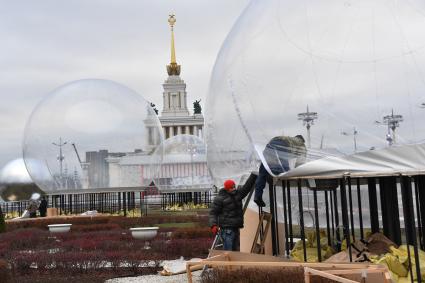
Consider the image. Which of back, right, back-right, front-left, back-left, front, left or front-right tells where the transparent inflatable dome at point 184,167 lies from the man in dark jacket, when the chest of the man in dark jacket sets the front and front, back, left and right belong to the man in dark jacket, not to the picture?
back-left

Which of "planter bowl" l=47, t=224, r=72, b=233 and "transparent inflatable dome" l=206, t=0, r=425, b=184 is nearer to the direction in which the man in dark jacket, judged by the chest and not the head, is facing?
the transparent inflatable dome

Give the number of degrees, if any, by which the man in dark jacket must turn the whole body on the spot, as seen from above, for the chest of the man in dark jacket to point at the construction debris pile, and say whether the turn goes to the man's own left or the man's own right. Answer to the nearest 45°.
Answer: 0° — they already face it

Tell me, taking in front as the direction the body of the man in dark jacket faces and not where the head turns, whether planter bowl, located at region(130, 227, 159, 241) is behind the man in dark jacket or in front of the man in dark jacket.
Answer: behind
